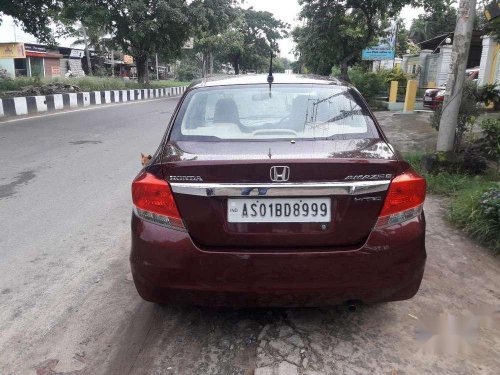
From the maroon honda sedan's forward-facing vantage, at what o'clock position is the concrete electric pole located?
The concrete electric pole is roughly at 1 o'clock from the maroon honda sedan.

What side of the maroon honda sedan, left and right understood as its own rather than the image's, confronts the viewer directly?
back

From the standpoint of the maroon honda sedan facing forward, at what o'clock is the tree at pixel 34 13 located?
The tree is roughly at 11 o'clock from the maroon honda sedan.

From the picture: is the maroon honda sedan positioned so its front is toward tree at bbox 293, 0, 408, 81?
yes
